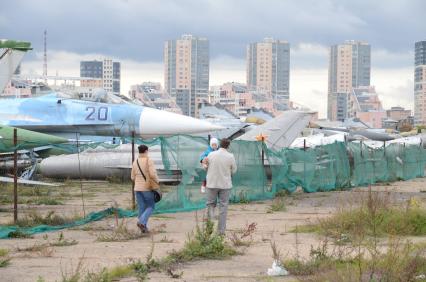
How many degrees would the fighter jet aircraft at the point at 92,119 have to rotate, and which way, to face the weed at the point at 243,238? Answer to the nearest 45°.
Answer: approximately 90° to its right

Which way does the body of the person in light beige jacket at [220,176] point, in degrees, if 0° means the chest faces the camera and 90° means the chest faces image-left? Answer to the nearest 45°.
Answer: approximately 180°

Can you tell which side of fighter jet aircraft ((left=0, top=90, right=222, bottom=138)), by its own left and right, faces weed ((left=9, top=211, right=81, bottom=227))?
right

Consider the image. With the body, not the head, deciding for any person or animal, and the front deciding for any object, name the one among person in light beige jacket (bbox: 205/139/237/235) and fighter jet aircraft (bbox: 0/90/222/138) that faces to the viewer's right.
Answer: the fighter jet aircraft

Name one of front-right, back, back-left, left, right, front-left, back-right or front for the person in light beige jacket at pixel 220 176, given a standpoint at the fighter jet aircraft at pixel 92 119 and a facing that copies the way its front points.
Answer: right

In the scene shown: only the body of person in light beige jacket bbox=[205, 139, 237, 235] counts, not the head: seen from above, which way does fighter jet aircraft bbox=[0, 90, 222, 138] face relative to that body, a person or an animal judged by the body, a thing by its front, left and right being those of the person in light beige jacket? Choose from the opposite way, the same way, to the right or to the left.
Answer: to the right

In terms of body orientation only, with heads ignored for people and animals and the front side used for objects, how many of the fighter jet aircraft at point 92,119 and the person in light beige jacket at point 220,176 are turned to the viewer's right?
1

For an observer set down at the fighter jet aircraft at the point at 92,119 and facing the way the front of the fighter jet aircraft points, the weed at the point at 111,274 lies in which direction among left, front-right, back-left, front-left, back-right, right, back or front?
right

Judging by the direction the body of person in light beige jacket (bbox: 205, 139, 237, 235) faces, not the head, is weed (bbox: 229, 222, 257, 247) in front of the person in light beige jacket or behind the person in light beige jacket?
behind

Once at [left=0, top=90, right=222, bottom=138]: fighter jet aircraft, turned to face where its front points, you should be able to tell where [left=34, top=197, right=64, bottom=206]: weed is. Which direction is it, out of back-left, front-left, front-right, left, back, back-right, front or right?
right

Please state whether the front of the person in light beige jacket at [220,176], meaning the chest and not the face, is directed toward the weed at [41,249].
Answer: no

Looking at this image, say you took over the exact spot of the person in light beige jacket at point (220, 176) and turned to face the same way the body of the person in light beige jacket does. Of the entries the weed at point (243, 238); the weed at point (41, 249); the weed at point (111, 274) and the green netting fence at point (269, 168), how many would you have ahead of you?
1

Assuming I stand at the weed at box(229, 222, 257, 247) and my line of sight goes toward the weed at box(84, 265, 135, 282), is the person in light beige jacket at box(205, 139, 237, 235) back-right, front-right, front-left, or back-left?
back-right

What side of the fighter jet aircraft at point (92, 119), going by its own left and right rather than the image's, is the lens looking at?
right

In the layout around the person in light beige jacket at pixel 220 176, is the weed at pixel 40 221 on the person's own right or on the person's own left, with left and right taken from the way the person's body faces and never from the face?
on the person's own left

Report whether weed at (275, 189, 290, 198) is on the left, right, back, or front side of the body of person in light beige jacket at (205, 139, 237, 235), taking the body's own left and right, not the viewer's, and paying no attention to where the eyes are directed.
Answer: front
